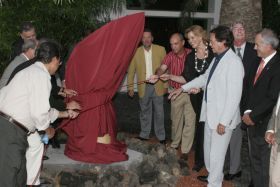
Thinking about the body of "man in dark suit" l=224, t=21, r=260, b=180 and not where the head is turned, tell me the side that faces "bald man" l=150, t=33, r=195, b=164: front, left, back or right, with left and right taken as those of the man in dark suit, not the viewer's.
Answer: right

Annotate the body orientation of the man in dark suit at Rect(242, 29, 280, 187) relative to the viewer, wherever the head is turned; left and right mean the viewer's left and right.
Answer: facing the viewer and to the left of the viewer

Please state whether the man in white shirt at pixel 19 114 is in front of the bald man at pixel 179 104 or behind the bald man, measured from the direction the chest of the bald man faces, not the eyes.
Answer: in front

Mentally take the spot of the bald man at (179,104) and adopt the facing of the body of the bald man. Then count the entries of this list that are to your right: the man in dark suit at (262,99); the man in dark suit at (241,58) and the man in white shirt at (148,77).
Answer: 1

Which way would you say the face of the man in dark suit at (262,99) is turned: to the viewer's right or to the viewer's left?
to the viewer's left

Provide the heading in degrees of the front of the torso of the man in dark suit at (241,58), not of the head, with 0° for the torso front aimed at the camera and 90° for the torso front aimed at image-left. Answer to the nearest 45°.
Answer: approximately 45°

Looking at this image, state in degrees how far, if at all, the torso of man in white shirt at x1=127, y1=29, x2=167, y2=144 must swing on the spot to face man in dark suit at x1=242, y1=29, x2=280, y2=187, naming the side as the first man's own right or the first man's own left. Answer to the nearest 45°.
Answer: approximately 45° to the first man's own left

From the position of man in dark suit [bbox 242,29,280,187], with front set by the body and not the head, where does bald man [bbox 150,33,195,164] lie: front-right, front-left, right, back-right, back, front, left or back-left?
right

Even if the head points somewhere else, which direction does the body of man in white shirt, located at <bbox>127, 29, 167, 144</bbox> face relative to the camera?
toward the camera

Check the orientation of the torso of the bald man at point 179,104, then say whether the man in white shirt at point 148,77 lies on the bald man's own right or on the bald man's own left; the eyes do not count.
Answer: on the bald man's own right

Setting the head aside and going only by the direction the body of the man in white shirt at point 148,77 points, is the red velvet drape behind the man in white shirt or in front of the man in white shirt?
in front
